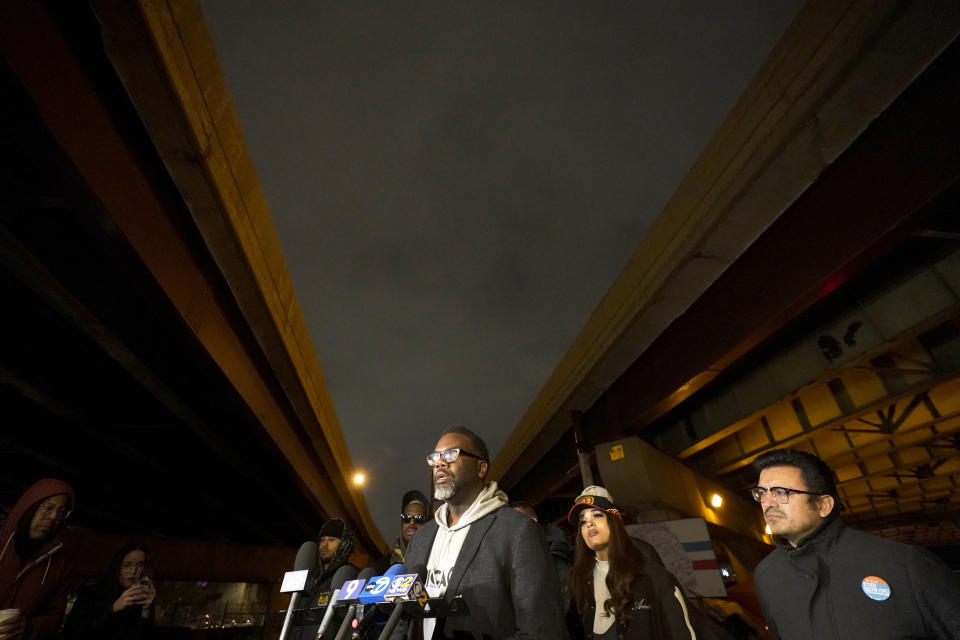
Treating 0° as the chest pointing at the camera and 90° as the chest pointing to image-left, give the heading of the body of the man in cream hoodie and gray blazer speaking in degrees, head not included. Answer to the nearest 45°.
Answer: approximately 45°

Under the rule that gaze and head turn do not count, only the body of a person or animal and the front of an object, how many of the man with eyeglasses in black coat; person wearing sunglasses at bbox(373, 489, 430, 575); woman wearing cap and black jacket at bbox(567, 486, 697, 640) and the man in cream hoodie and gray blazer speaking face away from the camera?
0

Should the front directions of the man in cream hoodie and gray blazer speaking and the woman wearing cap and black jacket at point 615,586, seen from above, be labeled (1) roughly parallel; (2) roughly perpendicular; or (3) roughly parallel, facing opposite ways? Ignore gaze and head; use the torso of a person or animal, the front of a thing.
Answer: roughly parallel

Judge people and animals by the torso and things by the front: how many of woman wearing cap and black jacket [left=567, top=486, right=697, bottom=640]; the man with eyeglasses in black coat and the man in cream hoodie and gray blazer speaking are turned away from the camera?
0

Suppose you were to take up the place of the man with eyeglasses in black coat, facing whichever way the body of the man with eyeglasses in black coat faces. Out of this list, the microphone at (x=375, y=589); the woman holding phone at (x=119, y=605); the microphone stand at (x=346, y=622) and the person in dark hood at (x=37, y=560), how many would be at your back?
0

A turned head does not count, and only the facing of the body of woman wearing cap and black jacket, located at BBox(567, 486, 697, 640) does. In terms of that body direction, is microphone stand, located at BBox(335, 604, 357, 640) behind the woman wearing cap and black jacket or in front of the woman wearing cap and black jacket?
in front

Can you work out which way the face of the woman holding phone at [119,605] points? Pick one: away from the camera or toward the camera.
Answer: toward the camera

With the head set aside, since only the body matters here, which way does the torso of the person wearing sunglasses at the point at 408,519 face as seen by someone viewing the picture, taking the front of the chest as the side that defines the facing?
toward the camera

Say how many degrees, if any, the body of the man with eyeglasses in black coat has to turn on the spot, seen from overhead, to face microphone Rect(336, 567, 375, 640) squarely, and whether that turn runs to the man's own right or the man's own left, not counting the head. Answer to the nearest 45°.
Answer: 0° — they already face it

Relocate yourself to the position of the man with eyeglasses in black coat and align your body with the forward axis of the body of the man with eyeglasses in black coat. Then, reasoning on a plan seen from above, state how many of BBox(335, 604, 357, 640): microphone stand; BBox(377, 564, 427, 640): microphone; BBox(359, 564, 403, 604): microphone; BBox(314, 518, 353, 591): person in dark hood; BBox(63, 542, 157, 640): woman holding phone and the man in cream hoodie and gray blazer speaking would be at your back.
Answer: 0

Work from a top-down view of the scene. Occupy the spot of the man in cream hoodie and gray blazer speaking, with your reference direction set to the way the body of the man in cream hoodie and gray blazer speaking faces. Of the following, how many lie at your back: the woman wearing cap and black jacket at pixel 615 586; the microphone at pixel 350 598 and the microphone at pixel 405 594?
1

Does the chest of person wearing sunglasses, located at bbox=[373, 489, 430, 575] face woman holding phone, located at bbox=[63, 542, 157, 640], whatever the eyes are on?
no

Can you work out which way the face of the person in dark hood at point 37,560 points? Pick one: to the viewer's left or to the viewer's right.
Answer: to the viewer's right

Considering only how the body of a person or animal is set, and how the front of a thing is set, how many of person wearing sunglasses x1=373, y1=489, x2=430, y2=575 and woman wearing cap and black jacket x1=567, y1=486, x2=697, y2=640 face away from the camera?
0

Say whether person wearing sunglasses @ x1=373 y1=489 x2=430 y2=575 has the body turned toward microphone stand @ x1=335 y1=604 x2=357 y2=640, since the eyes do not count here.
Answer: yes

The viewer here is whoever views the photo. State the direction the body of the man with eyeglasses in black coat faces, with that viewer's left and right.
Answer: facing the viewer and to the left of the viewer
